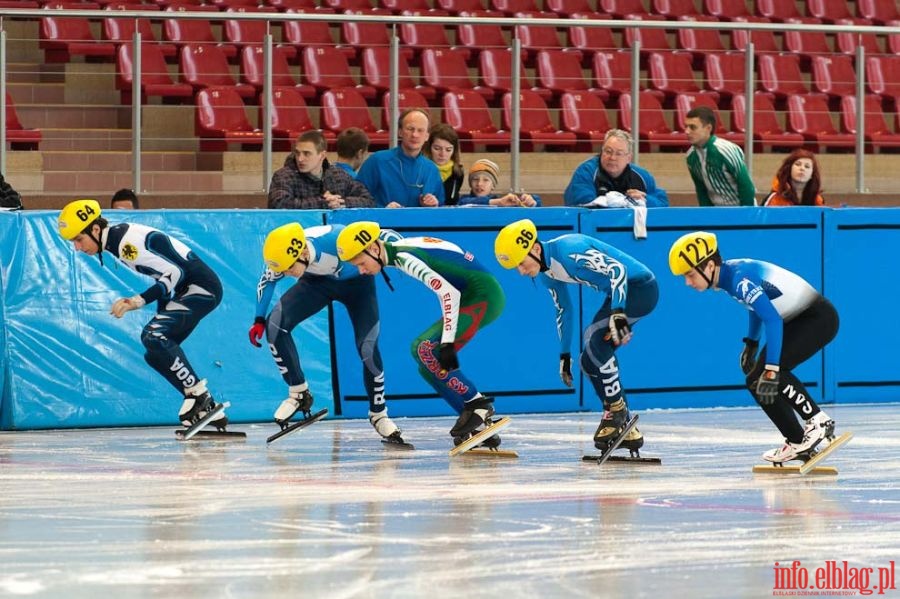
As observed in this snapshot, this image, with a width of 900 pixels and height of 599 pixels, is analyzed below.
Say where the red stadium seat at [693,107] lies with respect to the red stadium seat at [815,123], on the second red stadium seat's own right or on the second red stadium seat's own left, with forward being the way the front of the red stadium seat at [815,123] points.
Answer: on the second red stadium seat's own right

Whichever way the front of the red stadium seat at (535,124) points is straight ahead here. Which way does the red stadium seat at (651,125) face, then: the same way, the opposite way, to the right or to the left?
the same way

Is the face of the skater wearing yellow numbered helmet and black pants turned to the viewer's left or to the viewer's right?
to the viewer's left

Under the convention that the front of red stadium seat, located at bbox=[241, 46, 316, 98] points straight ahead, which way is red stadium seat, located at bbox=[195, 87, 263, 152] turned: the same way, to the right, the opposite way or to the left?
the same way

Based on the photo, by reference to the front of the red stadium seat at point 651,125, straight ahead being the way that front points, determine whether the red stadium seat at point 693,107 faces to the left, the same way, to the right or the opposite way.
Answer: the same way

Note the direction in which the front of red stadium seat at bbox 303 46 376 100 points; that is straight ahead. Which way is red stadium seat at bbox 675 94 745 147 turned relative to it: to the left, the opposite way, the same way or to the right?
the same way

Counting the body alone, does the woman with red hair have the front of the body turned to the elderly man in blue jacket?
no

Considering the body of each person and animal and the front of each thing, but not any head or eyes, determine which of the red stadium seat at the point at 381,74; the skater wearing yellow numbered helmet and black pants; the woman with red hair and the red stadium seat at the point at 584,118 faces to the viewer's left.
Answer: the skater wearing yellow numbered helmet and black pants

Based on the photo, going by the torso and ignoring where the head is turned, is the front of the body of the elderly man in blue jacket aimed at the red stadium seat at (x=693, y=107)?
no

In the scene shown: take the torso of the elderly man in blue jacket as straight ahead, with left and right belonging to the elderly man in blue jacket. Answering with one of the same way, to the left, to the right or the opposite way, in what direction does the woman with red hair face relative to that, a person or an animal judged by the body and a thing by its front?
the same way

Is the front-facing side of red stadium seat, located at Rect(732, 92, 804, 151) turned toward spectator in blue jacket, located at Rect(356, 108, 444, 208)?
no

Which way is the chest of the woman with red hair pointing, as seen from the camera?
toward the camera

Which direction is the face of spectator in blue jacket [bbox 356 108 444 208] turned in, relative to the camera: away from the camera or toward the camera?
toward the camera

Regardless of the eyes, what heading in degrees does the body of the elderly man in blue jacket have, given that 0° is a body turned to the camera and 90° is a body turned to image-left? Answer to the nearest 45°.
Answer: approximately 0°

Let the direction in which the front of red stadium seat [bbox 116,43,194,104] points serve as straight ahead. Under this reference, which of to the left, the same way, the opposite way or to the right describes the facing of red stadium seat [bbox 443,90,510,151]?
the same way

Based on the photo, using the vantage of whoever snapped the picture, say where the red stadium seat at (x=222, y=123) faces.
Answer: facing the viewer and to the right of the viewer

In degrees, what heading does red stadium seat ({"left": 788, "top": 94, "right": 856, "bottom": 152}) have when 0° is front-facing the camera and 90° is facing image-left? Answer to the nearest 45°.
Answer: approximately 315°
